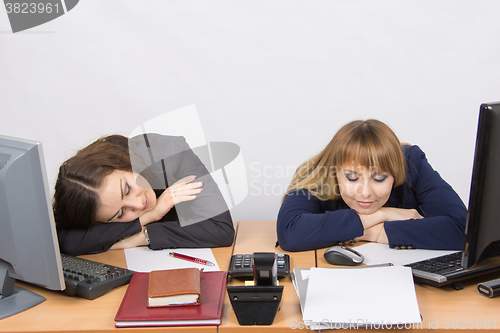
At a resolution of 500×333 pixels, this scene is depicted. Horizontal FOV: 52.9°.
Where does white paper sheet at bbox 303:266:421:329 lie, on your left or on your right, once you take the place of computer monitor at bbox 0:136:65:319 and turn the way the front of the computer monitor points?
on your right

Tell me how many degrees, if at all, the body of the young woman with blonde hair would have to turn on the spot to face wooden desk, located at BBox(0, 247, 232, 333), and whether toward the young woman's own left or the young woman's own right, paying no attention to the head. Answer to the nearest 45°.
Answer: approximately 45° to the young woman's own right

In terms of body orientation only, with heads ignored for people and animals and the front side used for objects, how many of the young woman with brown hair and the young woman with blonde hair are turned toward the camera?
2

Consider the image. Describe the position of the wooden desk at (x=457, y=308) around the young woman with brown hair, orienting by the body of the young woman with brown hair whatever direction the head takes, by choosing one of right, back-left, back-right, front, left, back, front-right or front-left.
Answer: front-left

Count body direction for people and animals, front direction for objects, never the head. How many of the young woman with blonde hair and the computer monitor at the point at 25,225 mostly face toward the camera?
1
